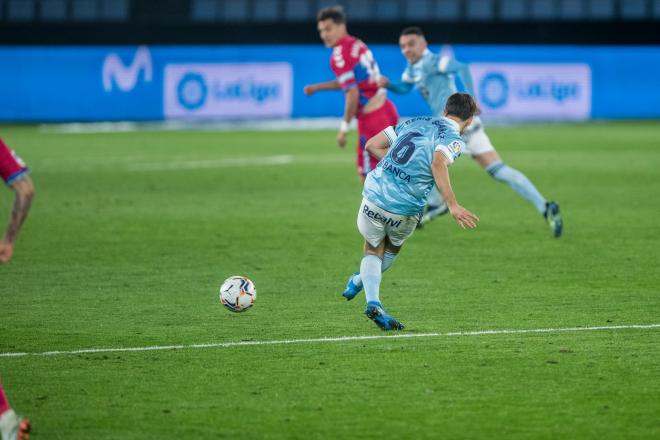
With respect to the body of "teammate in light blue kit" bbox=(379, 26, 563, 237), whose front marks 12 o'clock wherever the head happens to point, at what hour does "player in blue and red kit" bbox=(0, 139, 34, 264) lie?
The player in blue and red kit is roughly at 11 o'clock from the teammate in light blue kit.

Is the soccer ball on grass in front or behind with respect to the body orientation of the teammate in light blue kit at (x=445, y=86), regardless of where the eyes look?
in front

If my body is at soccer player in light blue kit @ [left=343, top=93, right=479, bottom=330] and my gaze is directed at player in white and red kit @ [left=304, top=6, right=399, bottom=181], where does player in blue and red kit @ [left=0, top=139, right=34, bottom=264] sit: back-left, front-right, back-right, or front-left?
back-left

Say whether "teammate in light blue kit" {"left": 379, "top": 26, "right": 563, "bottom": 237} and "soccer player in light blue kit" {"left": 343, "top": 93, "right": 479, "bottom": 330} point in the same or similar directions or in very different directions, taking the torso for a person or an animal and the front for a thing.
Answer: very different directions

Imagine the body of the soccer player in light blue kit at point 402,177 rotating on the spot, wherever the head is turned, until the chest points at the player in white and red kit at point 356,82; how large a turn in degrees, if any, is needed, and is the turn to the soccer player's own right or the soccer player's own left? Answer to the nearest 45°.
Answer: approximately 45° to the soccer player's own left

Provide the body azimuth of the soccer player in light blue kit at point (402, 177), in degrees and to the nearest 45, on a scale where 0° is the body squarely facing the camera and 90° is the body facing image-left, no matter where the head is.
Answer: approximately 225°

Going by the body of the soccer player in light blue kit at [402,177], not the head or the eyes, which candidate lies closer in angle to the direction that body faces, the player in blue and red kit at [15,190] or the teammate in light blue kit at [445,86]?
the teammate in light blue kit

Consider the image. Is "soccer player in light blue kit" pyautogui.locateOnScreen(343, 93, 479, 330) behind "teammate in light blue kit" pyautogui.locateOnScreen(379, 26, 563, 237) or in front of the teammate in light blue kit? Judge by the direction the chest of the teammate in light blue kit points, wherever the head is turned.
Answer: in front

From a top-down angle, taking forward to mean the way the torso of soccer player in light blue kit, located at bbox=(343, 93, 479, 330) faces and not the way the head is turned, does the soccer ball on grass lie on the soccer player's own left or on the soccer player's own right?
on the soccer player's own left

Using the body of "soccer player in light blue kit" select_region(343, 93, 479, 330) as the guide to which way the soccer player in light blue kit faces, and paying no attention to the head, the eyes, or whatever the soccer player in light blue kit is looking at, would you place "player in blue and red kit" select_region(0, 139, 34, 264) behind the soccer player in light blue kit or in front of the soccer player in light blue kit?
behind

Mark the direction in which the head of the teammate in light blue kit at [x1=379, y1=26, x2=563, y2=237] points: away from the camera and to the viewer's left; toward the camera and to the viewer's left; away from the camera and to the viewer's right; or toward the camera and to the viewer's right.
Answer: toward the camera and to the viewer's left

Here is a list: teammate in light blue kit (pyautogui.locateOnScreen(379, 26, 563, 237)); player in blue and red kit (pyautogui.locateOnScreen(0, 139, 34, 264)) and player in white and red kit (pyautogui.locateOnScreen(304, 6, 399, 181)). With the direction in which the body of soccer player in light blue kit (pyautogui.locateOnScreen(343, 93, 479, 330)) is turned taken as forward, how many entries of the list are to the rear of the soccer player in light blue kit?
1

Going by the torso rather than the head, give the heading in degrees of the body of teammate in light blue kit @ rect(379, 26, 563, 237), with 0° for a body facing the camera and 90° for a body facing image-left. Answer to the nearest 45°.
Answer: approximately 45°
